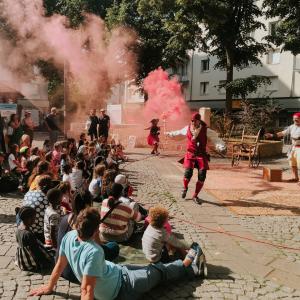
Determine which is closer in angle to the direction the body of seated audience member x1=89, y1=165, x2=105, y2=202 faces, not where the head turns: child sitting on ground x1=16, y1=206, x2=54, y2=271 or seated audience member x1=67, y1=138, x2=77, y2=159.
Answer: the seated audience member

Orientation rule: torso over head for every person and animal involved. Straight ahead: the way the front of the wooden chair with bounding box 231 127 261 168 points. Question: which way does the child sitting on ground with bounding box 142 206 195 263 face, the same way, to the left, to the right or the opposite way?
the opposite way

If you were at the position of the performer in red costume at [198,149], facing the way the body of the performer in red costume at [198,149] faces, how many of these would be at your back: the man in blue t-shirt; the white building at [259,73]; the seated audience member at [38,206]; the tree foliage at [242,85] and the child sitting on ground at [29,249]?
2

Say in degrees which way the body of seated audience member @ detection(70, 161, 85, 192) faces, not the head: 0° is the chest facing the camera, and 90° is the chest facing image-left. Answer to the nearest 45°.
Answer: approximately 225°

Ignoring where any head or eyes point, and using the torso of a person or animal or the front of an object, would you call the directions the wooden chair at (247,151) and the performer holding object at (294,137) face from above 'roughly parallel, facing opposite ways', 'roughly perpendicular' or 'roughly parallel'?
roughly parallel

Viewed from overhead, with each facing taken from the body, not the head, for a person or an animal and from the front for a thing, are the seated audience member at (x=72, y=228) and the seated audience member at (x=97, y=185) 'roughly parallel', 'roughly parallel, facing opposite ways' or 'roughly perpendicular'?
roughly parallel

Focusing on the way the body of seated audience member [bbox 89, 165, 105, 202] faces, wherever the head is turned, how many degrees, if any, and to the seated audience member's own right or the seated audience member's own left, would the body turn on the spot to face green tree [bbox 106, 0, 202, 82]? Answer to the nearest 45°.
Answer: approximately 45° to the seated audience member's own left

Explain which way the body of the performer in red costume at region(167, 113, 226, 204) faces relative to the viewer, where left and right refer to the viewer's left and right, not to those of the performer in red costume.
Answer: facing the viewer

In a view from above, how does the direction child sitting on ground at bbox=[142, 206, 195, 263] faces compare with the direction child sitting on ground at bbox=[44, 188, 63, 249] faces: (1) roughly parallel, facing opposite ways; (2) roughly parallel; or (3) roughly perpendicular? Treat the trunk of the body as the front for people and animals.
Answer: roughly parallel

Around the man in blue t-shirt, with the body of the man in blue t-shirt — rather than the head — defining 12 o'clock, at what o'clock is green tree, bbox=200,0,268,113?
The green tree is roughly at 11 o'clock from the man in blue t-shirt.

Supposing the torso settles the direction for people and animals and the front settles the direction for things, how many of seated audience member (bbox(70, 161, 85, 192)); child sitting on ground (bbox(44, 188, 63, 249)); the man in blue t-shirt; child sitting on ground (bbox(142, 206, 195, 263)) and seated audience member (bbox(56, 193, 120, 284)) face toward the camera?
0

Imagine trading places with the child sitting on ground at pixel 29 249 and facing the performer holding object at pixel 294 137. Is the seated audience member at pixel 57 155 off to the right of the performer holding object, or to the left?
left

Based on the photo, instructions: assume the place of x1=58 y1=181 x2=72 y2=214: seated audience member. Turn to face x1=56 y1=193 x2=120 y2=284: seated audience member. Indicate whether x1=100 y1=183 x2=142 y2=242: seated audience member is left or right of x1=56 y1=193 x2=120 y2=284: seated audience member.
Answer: left

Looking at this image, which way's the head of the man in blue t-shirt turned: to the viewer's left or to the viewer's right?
to the viewer's right

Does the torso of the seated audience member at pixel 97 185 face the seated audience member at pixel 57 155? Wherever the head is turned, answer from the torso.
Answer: no

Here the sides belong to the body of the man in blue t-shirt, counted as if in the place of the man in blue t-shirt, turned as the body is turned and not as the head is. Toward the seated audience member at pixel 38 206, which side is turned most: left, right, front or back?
left

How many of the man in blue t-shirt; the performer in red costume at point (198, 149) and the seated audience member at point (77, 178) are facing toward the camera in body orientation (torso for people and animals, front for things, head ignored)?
1

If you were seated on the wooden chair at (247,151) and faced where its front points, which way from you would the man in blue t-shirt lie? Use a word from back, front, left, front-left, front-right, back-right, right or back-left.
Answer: front-left

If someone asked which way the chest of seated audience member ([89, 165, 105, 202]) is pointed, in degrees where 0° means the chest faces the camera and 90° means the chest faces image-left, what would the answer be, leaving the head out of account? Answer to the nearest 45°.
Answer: approximately 225°

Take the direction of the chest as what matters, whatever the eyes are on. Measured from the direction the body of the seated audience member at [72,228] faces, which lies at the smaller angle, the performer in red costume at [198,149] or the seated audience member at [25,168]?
the performer in red costume

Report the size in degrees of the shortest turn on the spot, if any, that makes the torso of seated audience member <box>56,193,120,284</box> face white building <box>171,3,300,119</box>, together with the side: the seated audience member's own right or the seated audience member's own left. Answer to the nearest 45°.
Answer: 0° — they already face it
